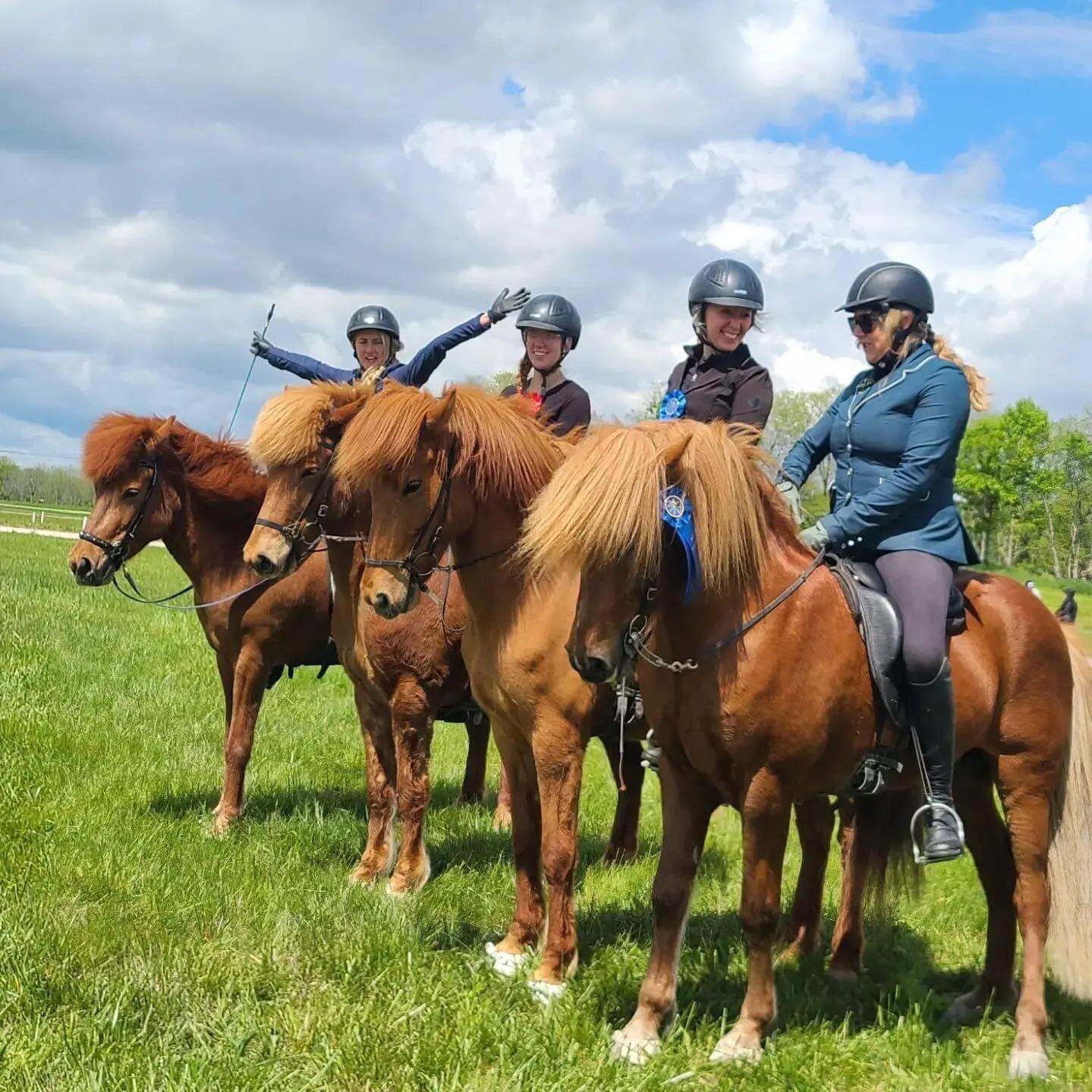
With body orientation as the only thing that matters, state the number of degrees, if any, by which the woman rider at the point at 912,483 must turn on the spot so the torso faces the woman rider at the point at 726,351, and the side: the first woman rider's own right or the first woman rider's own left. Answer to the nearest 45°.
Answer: approximately 90° to the first woman rider's own right

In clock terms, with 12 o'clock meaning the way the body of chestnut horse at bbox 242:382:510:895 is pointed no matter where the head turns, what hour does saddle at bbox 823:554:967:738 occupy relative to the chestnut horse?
The saddle is roughly at 9 o'clock from the chestnut horse.

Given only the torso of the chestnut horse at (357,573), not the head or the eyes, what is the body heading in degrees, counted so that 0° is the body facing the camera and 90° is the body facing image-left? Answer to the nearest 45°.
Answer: approximately 45°

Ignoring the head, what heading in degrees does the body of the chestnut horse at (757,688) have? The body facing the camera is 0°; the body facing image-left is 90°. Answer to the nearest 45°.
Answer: approximately 45°

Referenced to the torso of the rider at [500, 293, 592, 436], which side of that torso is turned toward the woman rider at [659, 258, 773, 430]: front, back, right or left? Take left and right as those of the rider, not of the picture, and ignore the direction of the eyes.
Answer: left

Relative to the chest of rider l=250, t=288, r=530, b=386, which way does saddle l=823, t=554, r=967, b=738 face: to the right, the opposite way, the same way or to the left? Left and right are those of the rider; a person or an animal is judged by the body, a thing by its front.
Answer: to the right

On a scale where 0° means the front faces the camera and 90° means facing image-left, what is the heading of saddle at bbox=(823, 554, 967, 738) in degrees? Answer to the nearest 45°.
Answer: approximately 45°

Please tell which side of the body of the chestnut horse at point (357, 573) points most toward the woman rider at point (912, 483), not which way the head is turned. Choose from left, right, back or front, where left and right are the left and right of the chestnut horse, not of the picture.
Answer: left

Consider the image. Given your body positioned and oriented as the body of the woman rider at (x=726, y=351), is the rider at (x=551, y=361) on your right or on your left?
on your right
